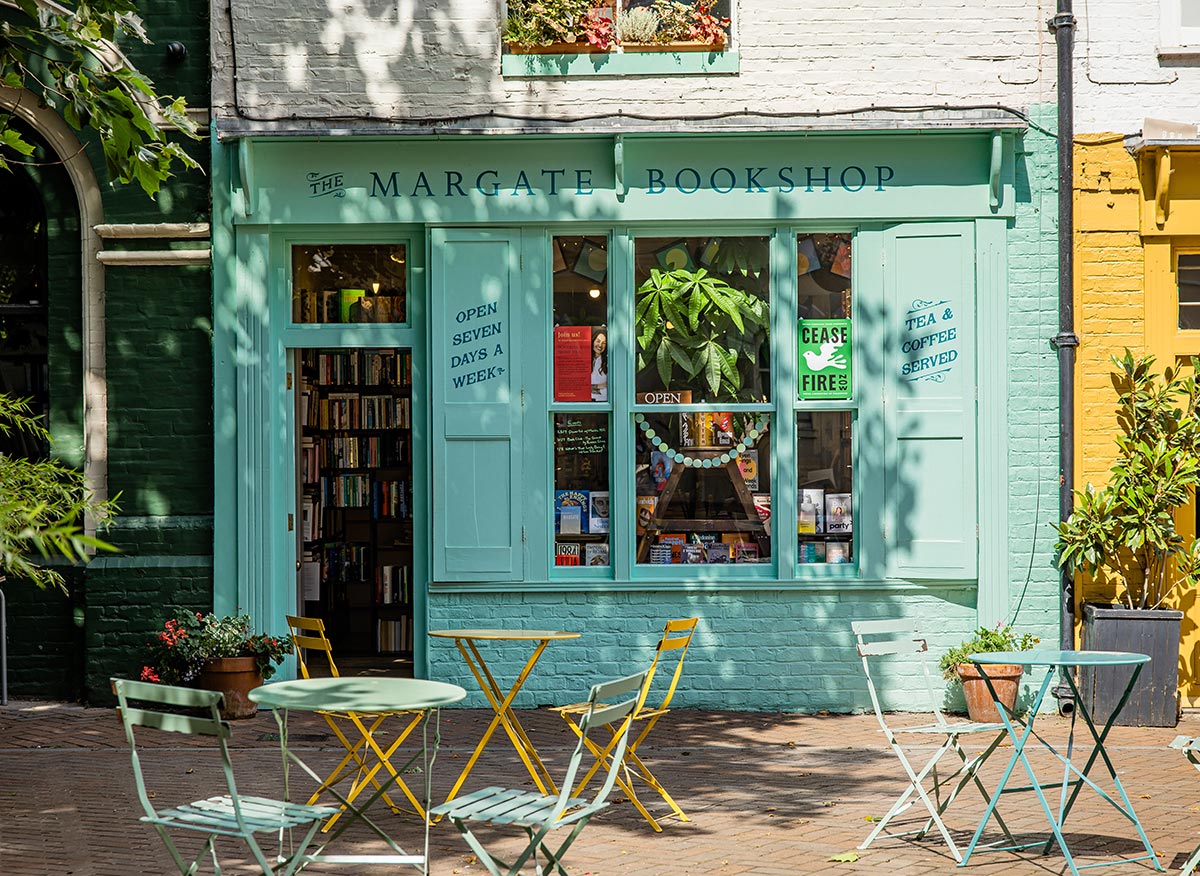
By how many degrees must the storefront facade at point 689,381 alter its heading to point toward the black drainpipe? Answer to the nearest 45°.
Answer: approximately 90° to its left

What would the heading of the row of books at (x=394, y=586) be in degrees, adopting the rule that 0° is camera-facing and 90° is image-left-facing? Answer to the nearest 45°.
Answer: approximately 0°

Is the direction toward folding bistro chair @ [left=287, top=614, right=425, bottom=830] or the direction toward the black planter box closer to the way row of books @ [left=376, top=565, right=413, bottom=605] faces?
the folding bistro chair

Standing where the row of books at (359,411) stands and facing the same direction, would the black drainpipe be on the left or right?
on its left

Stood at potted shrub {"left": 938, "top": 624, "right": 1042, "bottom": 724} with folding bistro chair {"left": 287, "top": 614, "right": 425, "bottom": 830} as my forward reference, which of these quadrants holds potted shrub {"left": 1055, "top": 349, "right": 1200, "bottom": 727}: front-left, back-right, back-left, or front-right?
back-left

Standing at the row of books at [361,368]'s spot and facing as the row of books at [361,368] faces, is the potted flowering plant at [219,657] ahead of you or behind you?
ahead

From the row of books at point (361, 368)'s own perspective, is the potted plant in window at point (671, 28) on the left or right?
on its left

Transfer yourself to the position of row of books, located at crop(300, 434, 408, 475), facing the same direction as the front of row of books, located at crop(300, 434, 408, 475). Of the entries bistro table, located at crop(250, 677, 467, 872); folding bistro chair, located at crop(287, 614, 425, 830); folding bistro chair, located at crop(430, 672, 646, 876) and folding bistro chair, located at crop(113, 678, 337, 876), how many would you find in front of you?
4
